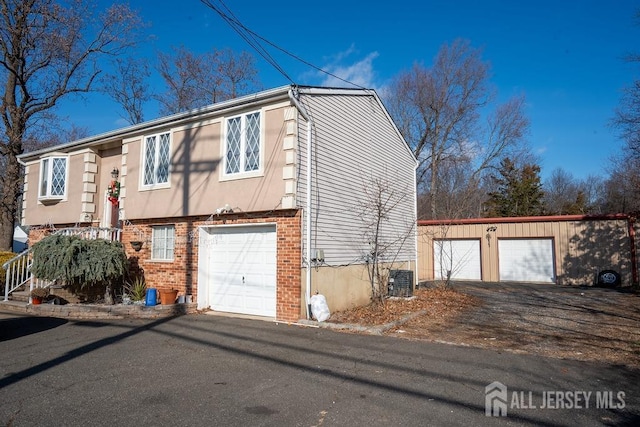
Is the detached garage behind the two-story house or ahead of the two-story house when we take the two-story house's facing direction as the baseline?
behind

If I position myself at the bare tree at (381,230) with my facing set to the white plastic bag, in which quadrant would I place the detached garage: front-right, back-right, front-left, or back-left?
back-left

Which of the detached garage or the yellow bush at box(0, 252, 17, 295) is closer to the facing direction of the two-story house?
the yellow bush

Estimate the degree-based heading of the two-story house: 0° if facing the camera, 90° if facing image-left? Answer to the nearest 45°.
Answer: approximately 45°

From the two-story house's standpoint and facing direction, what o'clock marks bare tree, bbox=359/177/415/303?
The bare tree is roughly at 9 o'clock from the two-story house.

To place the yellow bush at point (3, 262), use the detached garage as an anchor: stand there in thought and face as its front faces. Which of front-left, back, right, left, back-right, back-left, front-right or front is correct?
front-right

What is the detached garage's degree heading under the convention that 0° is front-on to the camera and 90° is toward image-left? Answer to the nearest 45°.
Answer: approximately 0°

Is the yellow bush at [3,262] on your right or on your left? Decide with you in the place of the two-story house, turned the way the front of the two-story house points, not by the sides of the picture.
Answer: on your right
